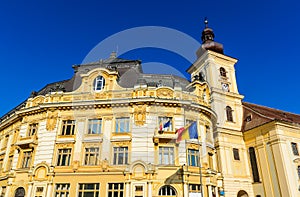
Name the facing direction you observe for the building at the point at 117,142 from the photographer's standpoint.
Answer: facing the viewer
